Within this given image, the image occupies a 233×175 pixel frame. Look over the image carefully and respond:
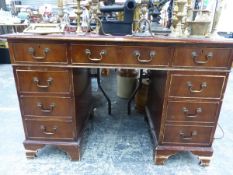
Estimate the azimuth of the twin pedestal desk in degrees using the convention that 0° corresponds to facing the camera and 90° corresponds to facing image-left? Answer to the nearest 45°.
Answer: approximately 0°
